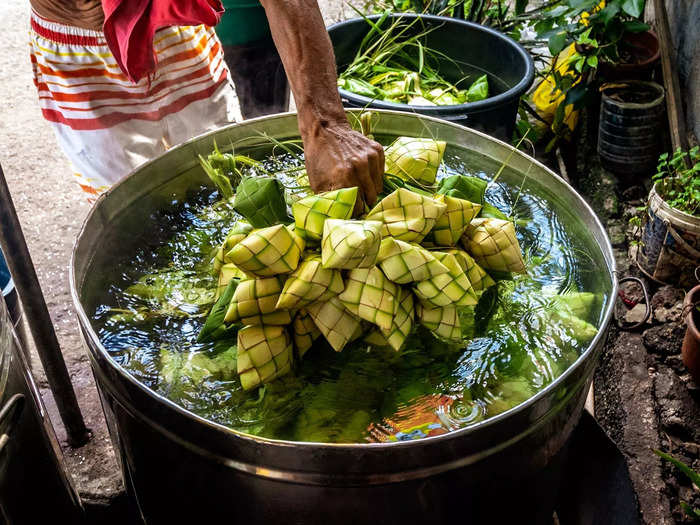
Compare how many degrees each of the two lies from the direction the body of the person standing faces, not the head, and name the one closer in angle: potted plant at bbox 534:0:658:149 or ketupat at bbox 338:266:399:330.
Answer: the ketupat

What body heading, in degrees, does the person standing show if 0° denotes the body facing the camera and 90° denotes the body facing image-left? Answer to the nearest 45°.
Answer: approximately 315°

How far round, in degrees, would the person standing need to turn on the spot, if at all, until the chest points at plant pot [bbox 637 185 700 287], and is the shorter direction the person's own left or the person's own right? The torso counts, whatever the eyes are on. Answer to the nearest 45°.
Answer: approximately 45° to the person's own left

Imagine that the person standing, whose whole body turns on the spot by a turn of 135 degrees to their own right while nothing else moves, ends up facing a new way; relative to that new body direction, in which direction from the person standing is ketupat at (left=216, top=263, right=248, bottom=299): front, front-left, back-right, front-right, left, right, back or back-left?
left

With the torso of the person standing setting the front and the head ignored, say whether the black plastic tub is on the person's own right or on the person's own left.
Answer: on the person's own left

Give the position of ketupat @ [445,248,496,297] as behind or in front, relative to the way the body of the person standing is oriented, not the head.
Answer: in front

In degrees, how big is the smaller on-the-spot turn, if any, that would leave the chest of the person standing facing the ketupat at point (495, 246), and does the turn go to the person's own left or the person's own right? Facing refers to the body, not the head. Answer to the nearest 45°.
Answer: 0° — they already face it
